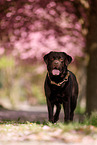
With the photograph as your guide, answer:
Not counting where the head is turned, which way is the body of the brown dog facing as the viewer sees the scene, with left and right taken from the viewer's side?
facing the viewer

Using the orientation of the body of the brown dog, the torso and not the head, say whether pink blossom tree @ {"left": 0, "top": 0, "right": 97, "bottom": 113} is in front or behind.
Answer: behind
